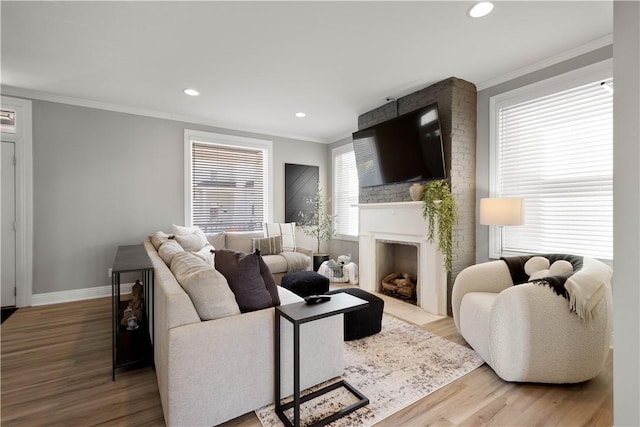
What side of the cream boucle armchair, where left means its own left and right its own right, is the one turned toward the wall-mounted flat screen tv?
right

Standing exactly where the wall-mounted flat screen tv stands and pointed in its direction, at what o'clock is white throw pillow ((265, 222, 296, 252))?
The white throw pillow is roughly at 2 o'clock from the wall-mounted flat screen tv.

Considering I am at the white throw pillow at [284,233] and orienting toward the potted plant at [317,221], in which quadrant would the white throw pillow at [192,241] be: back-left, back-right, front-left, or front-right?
back-left

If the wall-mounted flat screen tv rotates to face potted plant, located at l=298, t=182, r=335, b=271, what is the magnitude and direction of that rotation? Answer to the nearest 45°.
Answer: approximately 90° to its right

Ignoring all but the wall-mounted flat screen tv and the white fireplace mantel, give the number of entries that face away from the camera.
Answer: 0

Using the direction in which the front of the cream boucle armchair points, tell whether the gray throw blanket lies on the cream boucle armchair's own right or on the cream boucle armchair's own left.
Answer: on the cream boucle armchair's own right

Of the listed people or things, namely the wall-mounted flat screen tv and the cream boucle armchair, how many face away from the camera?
0

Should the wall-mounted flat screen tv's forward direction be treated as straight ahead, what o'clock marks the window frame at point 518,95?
The window frame is roughly at 8 o'clock from the wall-mounted flat screen tv.

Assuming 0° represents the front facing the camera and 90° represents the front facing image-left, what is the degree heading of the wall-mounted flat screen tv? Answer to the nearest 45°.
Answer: approximately 45°

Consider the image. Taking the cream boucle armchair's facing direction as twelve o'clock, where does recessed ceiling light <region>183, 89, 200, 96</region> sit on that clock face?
The recessed ceiling light is roughly at 1 o'clock from the cream boucle armchair.

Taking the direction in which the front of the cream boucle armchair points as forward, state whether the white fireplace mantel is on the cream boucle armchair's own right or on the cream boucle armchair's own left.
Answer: on the cream boucle armchair's own right

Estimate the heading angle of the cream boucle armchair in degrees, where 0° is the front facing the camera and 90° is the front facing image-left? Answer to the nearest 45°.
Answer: approximately 45°

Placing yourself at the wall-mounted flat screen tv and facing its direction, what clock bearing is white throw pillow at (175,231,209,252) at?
The white throw pillow is roughly at 1 o'clock from the wall-mounted flat screen tv.
